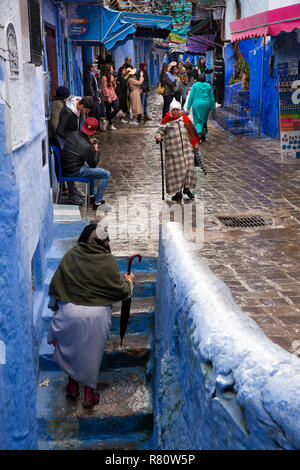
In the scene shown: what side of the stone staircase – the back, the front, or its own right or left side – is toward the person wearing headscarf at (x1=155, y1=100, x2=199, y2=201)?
back

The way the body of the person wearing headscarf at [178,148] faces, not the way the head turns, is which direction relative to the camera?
toward the camera

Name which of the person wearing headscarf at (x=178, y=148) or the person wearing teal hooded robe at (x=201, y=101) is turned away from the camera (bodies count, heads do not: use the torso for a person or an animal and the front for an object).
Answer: the person wearing teal hooded robe at (x=201, y=101)

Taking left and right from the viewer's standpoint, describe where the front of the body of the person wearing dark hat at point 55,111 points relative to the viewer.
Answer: facing to the right of the viewer

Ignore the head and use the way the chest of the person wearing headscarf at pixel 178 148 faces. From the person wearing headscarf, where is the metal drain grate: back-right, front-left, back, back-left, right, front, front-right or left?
front-left

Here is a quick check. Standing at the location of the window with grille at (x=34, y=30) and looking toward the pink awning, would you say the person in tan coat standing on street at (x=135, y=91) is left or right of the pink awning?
left

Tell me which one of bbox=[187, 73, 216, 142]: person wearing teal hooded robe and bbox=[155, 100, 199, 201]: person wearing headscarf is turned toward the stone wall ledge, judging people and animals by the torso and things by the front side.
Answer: bbox=[155, 100, 199, 201]: person wearing headscarf

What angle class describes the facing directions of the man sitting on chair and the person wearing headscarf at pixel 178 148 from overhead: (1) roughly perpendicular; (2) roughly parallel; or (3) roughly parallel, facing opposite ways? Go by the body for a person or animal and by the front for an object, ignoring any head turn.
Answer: roughly perpendicular

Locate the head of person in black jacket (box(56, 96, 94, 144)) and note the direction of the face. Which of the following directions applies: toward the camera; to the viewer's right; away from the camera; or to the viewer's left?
to the viewer's right

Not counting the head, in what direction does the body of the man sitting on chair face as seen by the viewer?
to the viewer's right

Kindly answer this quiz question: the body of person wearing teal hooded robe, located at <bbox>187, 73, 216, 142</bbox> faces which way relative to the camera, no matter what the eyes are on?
away from the camera
